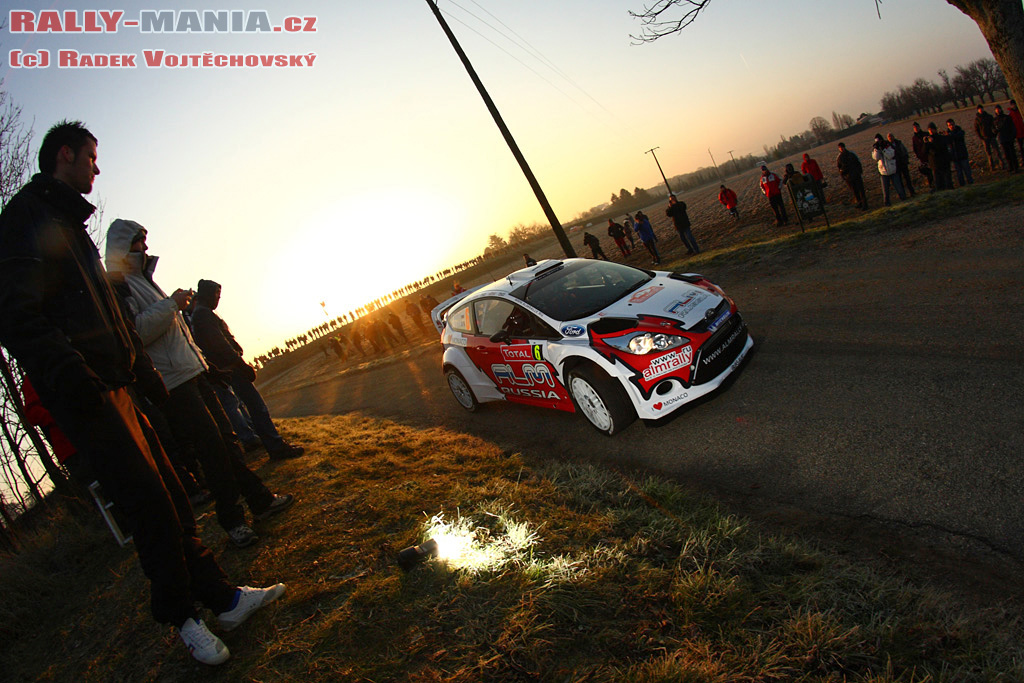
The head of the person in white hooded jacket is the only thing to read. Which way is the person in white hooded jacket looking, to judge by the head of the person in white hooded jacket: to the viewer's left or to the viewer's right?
to the viewer's right

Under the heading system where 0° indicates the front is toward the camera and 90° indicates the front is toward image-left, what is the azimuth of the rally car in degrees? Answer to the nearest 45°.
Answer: approximately 315°

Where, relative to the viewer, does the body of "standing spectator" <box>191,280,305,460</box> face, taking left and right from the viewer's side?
facing to the right of the viewer

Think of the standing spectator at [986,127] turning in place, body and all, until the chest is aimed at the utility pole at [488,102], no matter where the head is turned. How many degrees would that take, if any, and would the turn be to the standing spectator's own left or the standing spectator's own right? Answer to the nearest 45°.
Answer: approximately 90° to the standing spectator's own right

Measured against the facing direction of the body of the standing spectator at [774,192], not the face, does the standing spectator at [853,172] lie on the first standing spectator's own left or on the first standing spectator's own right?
on the first standing spectator's own left

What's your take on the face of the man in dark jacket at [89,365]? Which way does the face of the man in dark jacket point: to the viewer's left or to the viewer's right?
to the viewer's right

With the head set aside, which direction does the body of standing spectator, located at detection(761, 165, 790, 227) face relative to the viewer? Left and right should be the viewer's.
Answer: facing the viewer and to the left of the viewer

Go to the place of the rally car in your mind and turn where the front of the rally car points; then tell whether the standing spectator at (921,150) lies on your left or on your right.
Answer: on your left

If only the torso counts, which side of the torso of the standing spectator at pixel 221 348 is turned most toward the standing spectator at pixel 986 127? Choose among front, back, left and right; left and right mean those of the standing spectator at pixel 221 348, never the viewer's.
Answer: front

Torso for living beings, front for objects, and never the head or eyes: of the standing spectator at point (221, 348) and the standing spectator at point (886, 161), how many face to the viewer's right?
1
